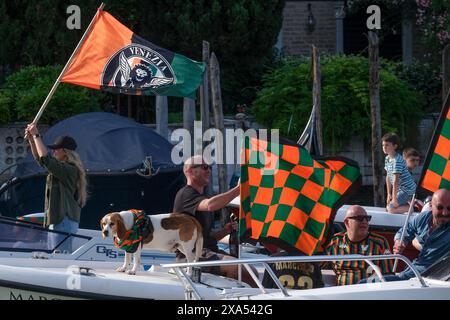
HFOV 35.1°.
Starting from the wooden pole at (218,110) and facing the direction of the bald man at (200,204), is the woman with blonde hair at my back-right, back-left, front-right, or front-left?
front-right

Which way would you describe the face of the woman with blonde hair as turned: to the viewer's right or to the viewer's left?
to the viewer's left

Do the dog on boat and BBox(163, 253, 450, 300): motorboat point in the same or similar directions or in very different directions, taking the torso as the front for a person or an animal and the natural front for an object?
same or similar directions

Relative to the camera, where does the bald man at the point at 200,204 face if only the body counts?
to the viewer's right

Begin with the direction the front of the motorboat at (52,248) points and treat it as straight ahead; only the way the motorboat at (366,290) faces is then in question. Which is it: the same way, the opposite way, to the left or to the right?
the same way

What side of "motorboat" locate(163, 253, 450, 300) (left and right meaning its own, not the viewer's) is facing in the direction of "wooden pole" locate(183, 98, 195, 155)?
right

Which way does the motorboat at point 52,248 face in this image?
to the viewer's left

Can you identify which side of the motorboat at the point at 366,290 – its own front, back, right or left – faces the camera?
left

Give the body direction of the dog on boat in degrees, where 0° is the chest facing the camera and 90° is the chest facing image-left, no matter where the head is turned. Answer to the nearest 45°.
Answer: approximately 90°

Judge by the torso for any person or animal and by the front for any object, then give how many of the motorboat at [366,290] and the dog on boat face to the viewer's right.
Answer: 0

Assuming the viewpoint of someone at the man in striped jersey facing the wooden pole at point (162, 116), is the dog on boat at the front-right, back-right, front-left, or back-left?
front-left
